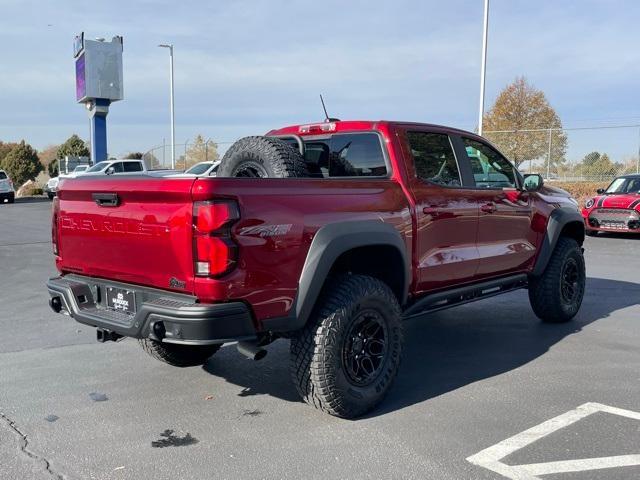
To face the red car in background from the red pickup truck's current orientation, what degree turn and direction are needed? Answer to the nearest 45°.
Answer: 0° — it already faces it

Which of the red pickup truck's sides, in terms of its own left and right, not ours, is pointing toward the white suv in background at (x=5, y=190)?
left

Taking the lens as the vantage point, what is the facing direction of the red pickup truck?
facing away from the viewer and to the right of the viewer

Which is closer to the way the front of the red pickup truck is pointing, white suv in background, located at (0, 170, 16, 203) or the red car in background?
the red car in background
